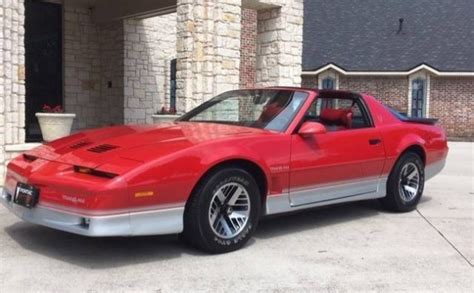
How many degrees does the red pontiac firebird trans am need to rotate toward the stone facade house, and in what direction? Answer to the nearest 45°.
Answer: approximately 135° to its right

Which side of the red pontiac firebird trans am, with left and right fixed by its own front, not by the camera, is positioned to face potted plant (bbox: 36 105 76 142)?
right

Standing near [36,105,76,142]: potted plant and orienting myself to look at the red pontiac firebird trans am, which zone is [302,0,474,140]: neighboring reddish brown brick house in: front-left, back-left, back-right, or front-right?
back-left

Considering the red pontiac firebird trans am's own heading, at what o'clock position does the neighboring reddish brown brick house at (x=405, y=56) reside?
The neighboring reddish brown brick house is roughly at 5 o'clock from the red pontiac firebird trans am.
